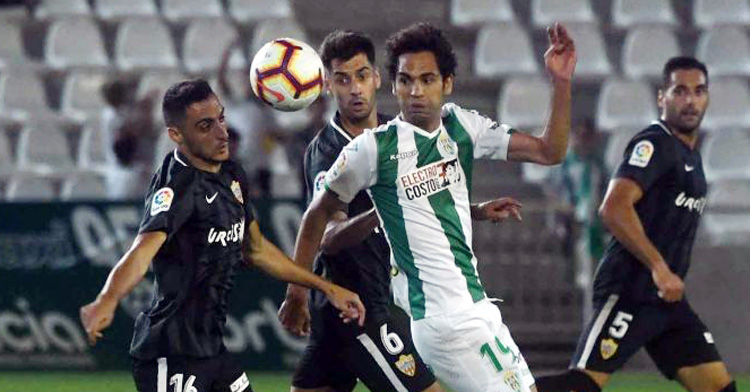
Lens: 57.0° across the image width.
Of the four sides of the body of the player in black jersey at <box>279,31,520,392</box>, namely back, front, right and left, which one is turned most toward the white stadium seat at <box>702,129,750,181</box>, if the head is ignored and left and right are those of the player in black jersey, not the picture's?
left

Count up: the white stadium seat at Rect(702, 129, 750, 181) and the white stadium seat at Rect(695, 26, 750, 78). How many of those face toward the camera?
2

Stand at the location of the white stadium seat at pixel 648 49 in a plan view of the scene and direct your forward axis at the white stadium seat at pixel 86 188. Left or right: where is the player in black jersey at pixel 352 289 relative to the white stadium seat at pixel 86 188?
left

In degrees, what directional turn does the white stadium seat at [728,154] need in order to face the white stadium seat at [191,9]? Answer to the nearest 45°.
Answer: approximately 90° to its right

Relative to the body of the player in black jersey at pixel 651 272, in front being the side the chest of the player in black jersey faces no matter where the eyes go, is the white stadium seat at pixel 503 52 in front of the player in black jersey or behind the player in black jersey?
behind

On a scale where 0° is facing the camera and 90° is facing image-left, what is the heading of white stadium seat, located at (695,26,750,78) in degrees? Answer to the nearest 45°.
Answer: approximately 0°

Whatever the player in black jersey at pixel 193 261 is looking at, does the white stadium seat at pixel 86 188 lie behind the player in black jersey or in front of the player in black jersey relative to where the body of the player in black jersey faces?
behind
